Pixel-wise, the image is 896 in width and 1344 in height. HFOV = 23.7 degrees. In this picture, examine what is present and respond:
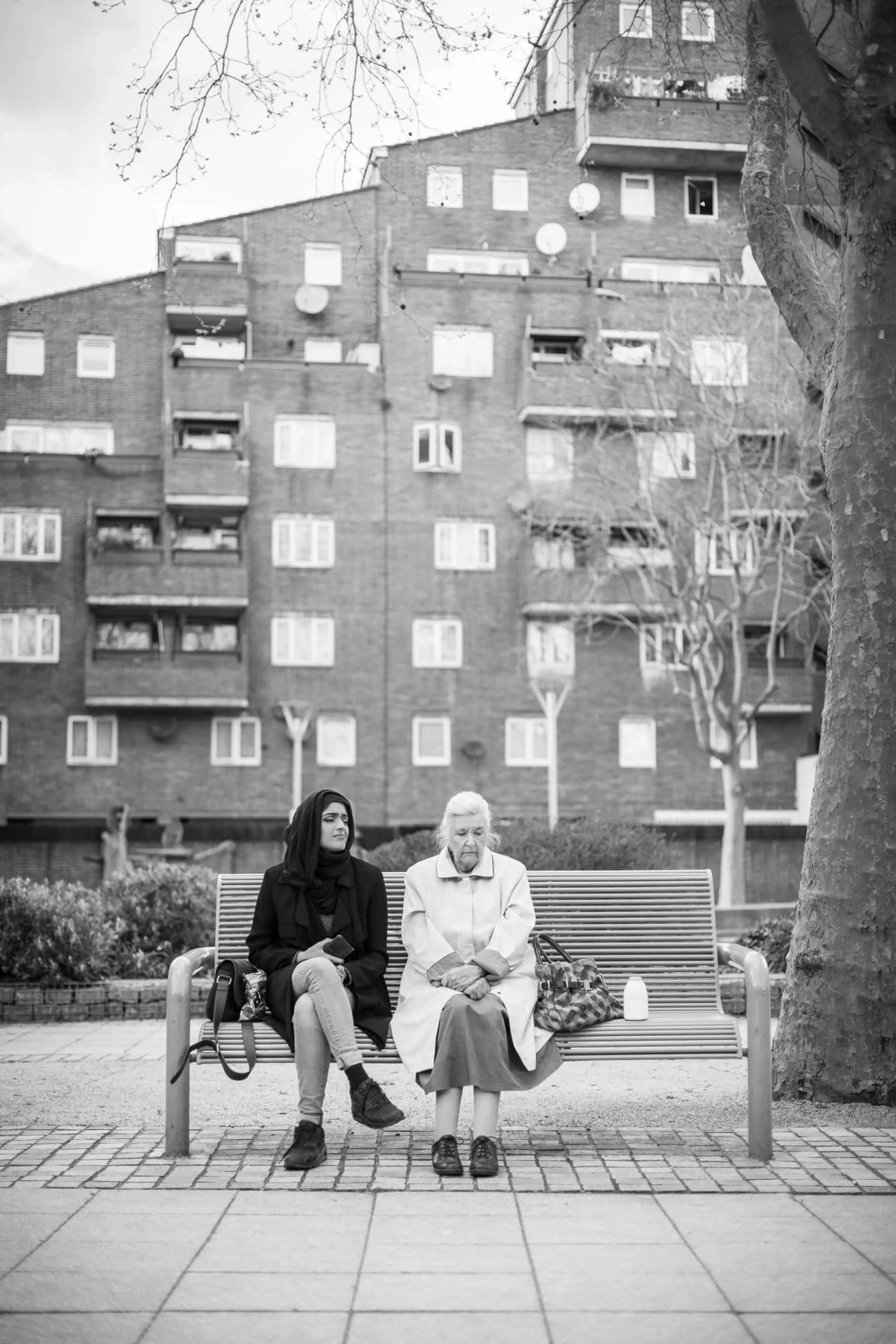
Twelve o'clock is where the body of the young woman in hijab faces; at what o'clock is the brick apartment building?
The brick apartment building is roughly at 6 o'clock from the young woman in hijab.

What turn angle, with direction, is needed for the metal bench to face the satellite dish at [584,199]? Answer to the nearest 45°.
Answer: approximately 180°

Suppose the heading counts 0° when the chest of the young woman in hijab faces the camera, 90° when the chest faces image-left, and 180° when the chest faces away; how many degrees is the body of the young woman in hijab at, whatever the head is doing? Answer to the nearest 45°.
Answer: approximately 0°

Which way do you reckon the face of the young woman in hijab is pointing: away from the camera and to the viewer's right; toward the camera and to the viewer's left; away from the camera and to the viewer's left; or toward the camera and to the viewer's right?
toward the camera and to the viewer's right

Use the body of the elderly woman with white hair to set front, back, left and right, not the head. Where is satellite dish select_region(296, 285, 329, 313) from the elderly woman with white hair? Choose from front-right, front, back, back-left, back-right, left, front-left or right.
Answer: back

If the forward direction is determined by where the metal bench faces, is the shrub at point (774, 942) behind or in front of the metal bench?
behind

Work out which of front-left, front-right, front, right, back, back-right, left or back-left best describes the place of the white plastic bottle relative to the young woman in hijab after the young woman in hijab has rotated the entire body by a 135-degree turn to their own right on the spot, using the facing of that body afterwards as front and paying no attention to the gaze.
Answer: back-right

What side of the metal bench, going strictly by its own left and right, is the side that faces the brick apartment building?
back

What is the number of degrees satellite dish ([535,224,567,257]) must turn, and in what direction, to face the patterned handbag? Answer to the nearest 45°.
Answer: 0° — it already faces it
